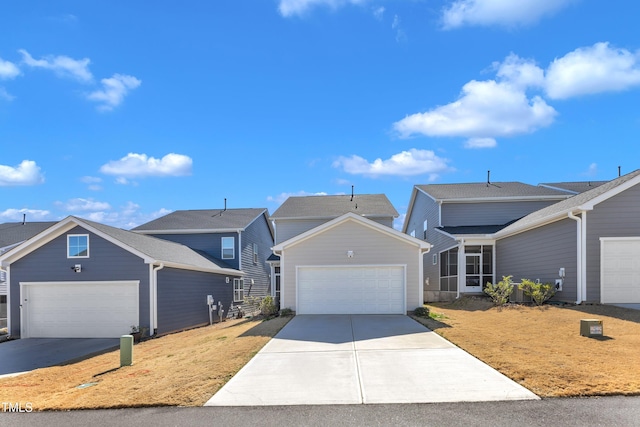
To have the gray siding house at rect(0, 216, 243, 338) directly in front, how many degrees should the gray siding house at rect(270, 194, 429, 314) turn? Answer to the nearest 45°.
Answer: approximately 90° to its right

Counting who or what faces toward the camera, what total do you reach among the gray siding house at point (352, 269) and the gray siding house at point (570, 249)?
2

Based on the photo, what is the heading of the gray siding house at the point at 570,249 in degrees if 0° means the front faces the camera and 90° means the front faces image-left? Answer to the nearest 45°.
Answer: approximately 0°
